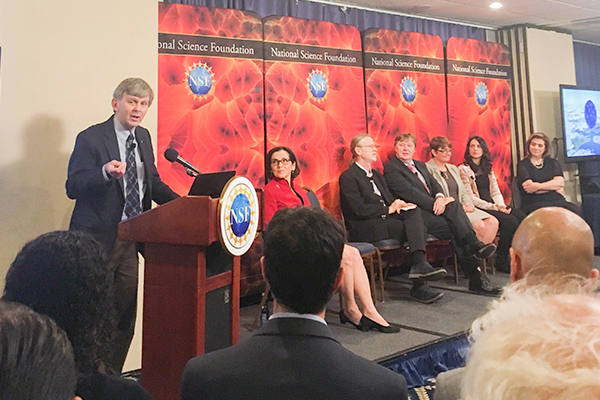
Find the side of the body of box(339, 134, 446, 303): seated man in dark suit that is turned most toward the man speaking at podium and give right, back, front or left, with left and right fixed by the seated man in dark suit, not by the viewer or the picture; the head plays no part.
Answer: right

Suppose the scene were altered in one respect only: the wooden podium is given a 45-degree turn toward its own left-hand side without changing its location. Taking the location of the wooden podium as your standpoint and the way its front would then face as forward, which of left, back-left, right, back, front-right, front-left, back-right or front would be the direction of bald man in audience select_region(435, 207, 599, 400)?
front-right

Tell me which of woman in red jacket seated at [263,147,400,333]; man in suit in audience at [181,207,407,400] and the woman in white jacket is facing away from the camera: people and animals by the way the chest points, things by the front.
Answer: the man in suit in audience

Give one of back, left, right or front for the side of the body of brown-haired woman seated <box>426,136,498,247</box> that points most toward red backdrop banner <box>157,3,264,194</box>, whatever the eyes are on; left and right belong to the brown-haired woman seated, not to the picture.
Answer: right

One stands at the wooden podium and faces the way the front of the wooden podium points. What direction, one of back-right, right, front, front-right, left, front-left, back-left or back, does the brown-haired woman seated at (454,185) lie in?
left

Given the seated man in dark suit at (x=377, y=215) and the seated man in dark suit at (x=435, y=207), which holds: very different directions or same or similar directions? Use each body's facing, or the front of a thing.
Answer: same or similar directions

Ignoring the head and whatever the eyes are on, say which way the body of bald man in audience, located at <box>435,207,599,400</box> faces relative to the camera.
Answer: away from the camera

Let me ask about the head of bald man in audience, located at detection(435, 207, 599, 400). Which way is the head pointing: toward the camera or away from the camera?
away from the camera

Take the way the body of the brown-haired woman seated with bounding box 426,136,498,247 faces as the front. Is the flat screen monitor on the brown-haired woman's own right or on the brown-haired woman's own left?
on the brown-haired woman's own left

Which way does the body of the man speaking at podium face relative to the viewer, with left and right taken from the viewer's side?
facing the viewer and to the right of the viewer

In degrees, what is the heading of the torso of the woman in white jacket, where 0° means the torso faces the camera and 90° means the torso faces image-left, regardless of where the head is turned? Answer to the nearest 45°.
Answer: approximately 315°

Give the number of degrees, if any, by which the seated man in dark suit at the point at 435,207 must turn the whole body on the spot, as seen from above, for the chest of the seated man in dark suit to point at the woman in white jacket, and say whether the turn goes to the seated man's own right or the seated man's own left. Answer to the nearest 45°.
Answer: approximately 90° to the seated man's own left

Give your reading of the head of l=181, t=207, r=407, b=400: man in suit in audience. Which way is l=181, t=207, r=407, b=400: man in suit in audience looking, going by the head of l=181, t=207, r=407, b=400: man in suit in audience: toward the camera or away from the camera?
away from the camera

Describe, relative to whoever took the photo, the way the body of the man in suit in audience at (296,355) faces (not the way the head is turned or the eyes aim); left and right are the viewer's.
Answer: facing away from the viewer

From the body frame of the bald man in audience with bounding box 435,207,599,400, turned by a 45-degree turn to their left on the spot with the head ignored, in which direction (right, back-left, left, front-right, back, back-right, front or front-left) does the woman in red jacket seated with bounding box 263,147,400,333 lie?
front

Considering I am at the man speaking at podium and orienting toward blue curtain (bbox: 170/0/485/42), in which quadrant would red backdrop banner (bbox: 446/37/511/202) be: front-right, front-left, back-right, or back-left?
front-right

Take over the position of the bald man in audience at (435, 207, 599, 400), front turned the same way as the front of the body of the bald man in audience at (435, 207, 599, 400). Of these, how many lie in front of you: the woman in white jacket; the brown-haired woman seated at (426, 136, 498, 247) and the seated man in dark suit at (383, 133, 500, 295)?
3
